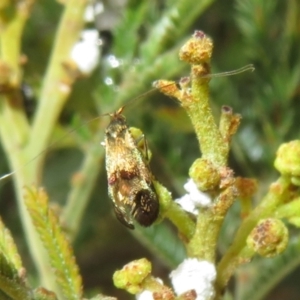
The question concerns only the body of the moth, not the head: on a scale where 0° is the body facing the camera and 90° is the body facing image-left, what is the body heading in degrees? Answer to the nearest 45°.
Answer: approximately 180°
